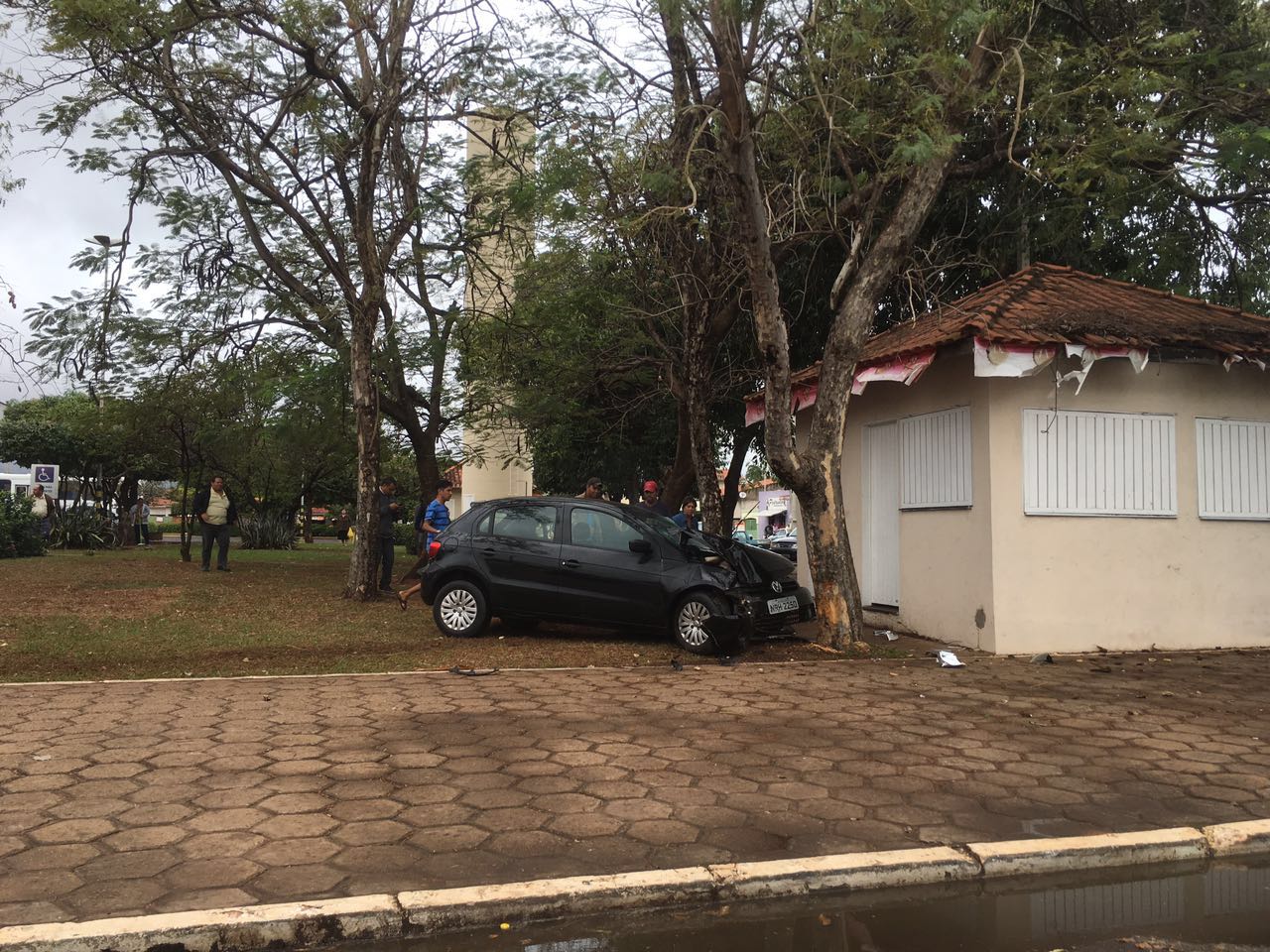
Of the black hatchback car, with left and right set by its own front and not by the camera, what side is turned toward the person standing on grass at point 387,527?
back

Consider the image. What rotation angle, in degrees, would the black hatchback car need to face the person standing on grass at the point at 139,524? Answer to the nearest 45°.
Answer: approximately 180°

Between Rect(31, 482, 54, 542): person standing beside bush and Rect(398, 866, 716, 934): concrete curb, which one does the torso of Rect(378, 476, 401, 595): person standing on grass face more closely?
the concrete curb

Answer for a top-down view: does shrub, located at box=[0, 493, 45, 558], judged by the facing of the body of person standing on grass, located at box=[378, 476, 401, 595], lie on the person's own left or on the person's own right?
on the person's own left

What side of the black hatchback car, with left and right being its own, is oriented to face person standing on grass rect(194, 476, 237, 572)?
back

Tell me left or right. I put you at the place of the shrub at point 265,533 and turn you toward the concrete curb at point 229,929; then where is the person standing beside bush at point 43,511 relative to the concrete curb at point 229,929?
right

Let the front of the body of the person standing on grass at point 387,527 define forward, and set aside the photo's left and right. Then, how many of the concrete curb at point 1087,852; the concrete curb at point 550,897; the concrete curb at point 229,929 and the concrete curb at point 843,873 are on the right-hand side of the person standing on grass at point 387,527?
4

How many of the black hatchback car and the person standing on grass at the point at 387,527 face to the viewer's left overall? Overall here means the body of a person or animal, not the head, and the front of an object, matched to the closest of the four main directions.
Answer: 0

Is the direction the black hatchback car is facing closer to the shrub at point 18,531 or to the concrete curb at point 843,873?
the concrete curb

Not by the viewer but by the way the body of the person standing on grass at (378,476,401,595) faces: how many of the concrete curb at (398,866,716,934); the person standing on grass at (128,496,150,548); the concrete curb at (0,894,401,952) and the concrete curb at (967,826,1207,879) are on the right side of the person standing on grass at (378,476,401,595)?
3

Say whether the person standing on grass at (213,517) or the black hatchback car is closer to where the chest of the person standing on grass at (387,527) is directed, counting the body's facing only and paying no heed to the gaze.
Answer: the black hatchback car

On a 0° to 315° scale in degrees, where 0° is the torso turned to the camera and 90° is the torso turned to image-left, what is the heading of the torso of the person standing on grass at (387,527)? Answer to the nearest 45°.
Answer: approximately 270°

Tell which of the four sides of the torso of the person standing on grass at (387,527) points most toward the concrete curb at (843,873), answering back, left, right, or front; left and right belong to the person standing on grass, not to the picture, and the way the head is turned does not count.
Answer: right

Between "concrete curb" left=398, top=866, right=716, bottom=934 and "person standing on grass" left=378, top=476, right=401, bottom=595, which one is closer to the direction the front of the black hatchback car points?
the concrete curb
